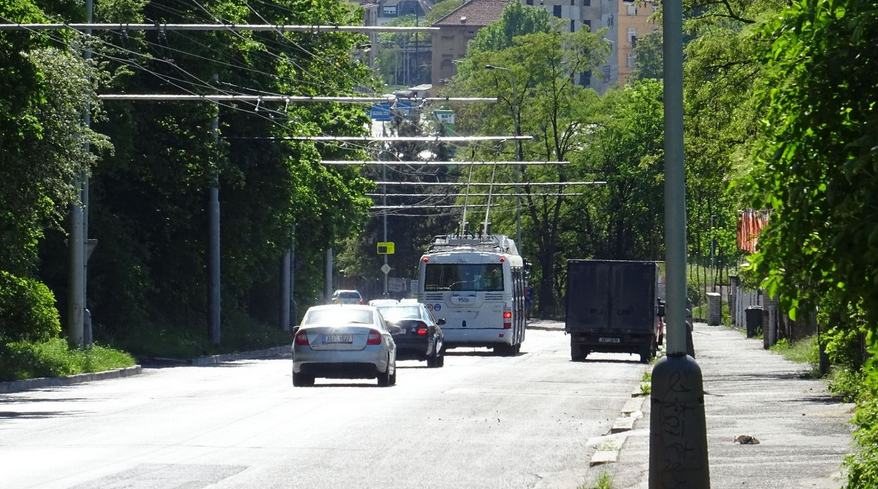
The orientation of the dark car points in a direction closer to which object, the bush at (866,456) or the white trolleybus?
the white trolleybus

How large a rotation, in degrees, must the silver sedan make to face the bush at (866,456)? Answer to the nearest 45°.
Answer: approximately 180°

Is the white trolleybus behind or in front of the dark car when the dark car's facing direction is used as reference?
in front

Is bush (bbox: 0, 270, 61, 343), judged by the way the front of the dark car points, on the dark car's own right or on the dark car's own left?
on the dark car's own left

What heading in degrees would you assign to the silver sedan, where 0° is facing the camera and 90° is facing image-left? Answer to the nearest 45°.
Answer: approximately 180°

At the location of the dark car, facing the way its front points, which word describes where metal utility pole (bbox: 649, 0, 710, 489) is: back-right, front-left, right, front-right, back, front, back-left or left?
back

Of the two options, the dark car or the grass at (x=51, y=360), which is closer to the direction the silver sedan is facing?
the dark car

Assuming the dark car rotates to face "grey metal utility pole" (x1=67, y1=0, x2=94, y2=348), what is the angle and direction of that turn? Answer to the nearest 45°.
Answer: approximately 90° to its left

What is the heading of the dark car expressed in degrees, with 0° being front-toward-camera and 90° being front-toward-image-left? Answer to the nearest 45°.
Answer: approximately 180°
